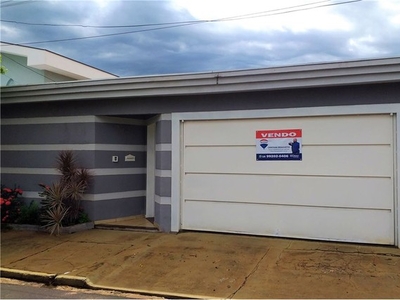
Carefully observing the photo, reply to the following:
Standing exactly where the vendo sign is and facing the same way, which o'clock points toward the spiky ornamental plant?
The spiky ornamental plant is roughly at 3 o'clock from the vendo sign.

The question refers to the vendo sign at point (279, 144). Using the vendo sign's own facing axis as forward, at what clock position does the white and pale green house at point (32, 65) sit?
The white and pale green house is roughly at 4 o'clock from the vendo sign.

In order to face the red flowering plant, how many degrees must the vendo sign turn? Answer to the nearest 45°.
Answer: approximately 90° to its right

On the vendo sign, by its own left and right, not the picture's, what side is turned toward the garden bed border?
right

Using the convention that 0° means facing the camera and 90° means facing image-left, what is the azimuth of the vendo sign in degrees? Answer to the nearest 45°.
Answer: approximately 0°
